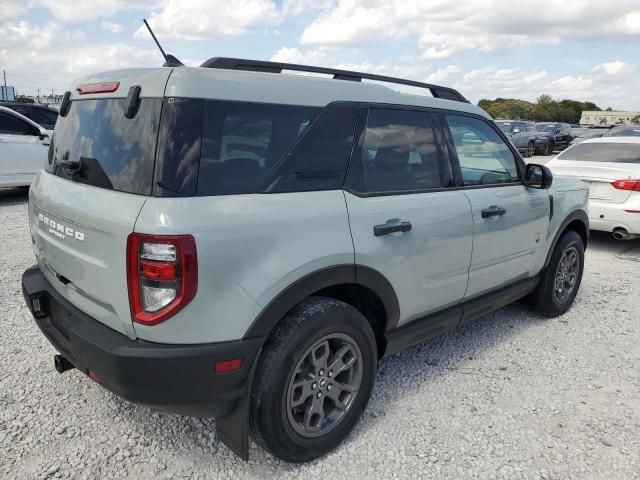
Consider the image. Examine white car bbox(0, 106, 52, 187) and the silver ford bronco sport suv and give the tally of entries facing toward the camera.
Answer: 0

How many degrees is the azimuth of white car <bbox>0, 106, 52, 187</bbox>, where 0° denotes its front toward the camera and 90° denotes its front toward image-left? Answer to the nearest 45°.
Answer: approximately 270°

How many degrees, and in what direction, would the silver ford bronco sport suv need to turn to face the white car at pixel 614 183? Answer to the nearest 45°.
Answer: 0° — it already faces it

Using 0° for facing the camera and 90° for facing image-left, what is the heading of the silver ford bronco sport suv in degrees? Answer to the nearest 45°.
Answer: approximately 225°

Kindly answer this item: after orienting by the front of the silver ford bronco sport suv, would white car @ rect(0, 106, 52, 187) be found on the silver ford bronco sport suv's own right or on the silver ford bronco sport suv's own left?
on the silver ford bronco sport suv's own left

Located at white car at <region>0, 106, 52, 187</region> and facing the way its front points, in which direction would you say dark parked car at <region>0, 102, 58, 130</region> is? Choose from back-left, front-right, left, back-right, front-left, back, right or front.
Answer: left

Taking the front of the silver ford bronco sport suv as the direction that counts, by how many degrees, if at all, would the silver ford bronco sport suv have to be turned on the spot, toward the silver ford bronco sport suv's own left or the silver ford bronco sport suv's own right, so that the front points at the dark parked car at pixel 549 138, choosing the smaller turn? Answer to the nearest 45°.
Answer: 0° — it already faces it

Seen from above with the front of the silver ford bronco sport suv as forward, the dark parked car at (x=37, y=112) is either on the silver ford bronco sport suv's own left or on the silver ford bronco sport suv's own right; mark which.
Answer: on the silver ford bronco sport suv's own left

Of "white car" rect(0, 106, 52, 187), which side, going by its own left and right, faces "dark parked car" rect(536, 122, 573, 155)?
front
